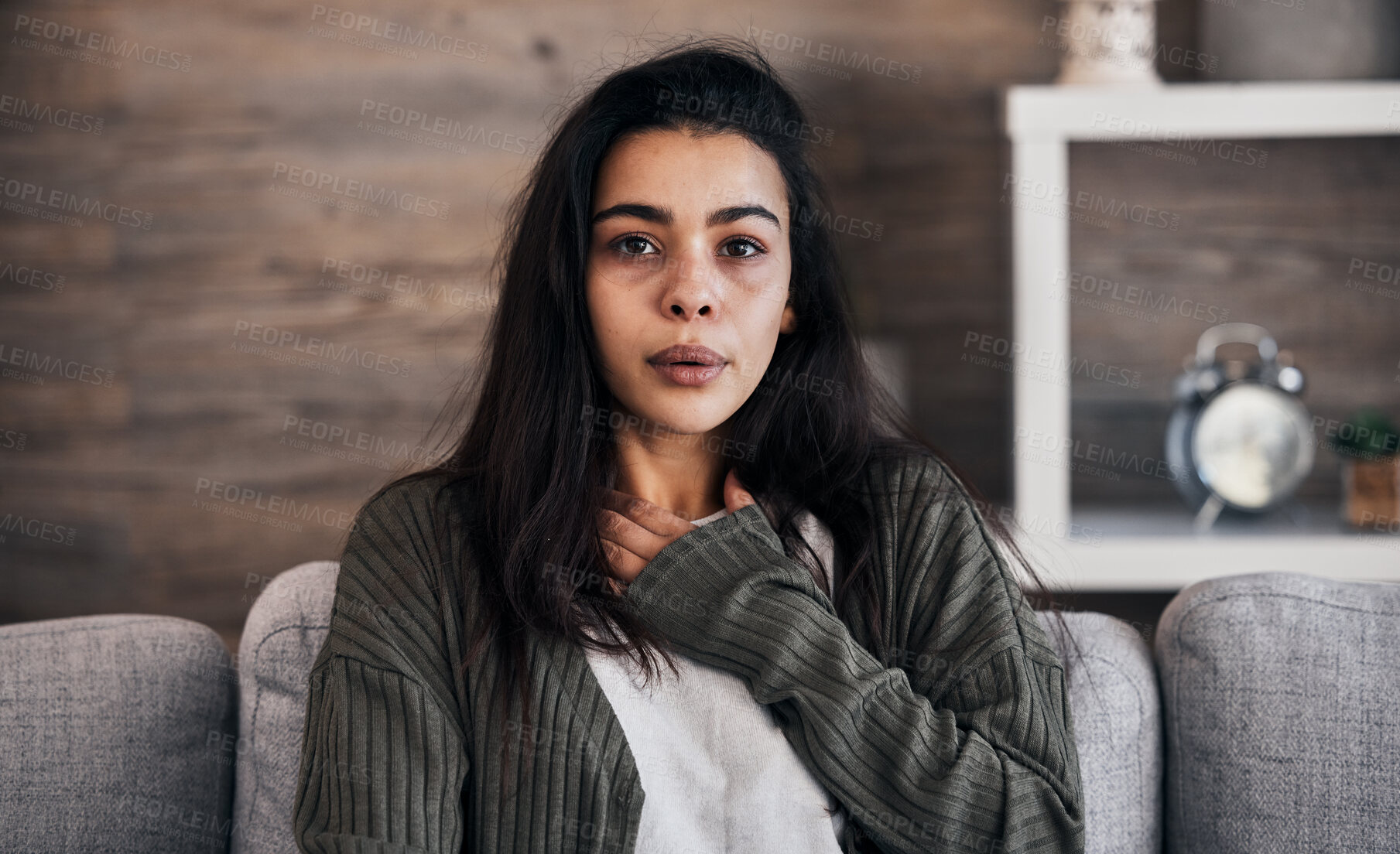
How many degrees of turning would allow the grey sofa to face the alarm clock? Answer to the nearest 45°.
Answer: approximately 135° to its left

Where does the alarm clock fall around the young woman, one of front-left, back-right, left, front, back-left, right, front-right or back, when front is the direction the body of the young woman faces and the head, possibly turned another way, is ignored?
back-left

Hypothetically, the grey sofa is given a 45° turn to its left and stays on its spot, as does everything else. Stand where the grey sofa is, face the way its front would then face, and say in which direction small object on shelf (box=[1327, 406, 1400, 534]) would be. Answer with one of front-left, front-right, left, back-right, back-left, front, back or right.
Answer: left

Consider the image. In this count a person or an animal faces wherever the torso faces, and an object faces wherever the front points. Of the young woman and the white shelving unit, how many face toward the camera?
2

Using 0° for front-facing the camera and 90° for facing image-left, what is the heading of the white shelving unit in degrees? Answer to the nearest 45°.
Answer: approximately 0°

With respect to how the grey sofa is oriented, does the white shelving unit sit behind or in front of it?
behind

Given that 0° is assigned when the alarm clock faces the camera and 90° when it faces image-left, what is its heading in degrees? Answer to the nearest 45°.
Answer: approximately 315°

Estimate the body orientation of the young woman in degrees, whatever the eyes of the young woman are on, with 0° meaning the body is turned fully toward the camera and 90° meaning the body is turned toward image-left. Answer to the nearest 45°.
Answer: approximately 0°
